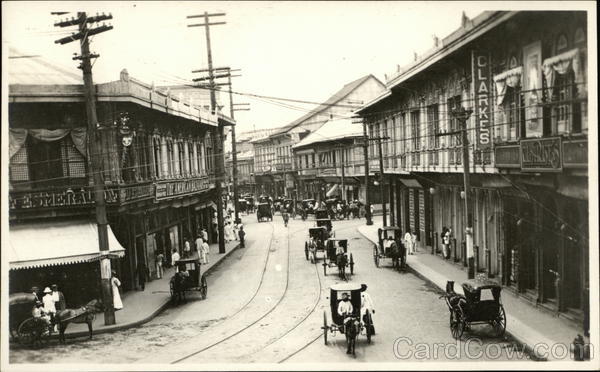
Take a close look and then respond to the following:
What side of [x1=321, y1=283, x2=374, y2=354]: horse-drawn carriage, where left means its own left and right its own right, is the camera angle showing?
front

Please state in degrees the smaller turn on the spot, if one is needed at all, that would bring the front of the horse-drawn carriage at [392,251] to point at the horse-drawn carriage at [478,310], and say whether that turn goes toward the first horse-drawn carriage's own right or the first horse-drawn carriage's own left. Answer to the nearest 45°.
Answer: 0° — it already faces it

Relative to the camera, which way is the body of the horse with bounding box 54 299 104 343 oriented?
to the viewer's right

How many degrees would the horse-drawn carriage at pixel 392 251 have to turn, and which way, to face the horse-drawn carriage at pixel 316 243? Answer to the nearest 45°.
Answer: approximately 135° to its right

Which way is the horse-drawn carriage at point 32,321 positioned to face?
to the viewer's right

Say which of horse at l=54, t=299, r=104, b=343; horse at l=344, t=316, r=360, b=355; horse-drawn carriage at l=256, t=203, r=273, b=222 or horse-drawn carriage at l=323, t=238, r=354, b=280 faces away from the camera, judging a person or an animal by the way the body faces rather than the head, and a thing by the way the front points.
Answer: horse-drawn carriage at l=256, t=203, r=273, b=222

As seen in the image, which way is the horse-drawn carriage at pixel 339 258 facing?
toward the camera

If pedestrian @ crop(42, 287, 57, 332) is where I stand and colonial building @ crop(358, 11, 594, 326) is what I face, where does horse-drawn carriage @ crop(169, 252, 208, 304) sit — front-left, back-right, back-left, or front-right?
front-left

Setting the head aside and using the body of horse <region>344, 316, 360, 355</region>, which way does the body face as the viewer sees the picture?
toward the camera

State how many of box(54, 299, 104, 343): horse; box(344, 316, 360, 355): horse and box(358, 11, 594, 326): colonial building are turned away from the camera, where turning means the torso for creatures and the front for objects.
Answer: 0

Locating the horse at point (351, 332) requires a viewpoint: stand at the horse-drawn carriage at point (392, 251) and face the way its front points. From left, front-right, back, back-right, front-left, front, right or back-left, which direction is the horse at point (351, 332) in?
front

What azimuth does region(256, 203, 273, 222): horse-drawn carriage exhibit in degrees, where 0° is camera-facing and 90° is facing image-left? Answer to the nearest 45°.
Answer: approximately 180°

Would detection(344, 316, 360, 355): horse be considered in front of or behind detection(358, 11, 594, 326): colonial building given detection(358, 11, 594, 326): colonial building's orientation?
in front
